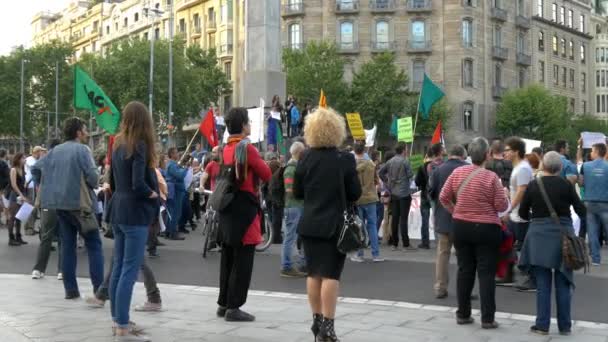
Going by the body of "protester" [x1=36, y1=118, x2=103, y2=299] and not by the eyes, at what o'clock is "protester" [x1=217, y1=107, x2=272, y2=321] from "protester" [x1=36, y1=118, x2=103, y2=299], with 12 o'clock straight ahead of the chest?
"protester" [x1=217, y1=107, x2=272, y2=321] is roughly at 3 o'clock from "protester" [x1=36, y1=118, x2=103, y2=299].

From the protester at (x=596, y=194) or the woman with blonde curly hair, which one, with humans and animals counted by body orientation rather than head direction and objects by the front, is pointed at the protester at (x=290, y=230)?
the woman with blonde curly hair

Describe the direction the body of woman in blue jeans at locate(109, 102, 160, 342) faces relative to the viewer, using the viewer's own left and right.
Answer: facing away from the viewer and to the right of the viewer

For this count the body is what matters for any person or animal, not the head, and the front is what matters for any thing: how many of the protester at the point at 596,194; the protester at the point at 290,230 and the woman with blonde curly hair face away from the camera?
3

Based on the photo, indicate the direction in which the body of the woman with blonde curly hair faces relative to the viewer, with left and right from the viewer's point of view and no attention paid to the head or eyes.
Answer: facing away from the viewer

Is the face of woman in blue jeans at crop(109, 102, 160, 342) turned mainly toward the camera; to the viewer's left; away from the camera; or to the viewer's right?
away from the camera

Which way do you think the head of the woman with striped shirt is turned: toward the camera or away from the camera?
away from the camera

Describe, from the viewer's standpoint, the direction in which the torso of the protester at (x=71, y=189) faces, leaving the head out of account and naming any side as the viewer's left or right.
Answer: facing away from the viewer and to the right of the viewer

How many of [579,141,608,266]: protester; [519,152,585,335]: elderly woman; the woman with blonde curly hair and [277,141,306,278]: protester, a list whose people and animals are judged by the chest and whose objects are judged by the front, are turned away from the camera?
3

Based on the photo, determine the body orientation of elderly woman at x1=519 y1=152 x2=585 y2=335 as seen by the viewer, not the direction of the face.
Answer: away from the camera
